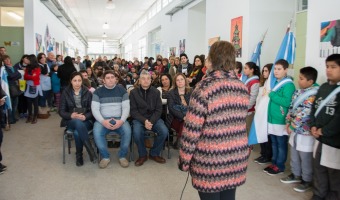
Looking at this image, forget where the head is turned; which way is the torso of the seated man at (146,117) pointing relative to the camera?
toward the camera

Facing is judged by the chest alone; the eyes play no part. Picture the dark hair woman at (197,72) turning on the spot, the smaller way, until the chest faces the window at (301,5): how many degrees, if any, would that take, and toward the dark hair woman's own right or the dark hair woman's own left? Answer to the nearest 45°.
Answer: approximately 90° to the dark hair woman's own left

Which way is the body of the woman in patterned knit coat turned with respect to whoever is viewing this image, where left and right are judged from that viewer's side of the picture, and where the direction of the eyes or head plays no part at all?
facing away from the viewer and to the left of the viewer

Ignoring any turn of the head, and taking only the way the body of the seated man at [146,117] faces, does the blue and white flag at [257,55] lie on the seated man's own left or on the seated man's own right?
on the seated man's own left

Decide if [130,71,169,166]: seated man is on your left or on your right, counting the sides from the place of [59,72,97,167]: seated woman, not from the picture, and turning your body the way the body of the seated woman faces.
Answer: on your left

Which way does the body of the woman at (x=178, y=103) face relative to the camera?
toward the camera

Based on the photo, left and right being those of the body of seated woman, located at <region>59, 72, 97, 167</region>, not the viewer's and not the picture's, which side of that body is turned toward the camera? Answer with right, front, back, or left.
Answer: front

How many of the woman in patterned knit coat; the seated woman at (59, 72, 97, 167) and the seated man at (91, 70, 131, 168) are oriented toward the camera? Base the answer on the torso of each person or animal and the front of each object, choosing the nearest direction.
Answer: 2

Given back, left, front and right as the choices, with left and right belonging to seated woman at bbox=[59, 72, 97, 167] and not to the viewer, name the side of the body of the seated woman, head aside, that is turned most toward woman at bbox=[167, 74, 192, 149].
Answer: left

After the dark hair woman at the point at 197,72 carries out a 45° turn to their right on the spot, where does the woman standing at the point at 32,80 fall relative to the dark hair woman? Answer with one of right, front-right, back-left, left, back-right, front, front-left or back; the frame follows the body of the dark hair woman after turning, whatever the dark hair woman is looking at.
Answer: front

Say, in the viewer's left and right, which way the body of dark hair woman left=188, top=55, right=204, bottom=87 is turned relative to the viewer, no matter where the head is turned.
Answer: facing the viewer and to the left of the viewer
